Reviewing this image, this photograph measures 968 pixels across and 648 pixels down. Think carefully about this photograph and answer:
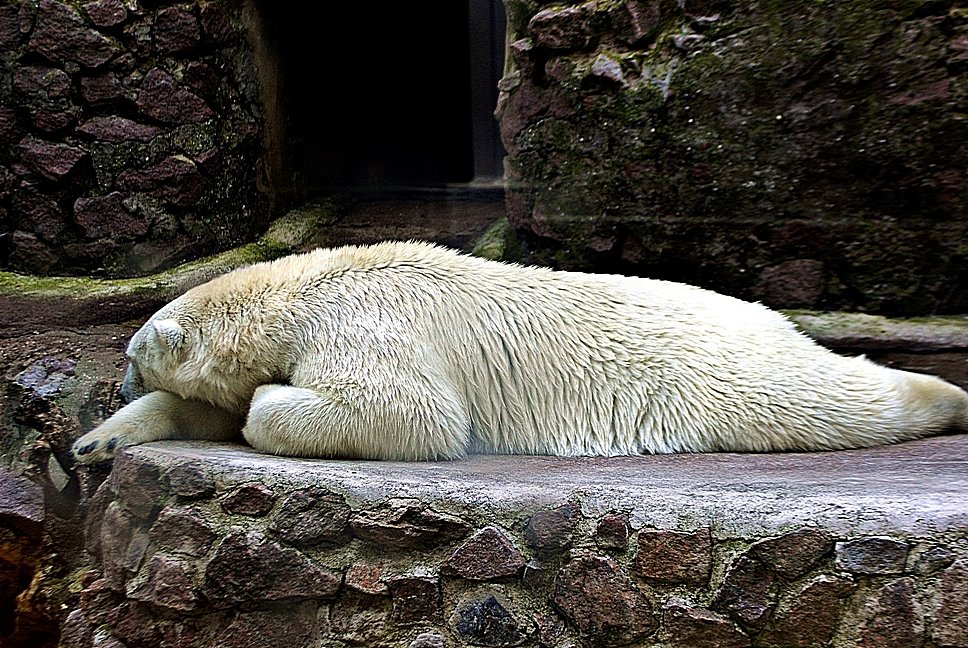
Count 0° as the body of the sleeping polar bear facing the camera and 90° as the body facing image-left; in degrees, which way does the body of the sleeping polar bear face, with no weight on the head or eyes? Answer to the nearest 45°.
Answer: approximately 90°

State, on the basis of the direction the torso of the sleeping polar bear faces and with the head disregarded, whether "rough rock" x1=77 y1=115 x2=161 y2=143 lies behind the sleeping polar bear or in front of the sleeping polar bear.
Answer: in front

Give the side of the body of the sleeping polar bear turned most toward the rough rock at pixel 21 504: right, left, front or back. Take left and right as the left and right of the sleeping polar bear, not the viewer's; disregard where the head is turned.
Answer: front
